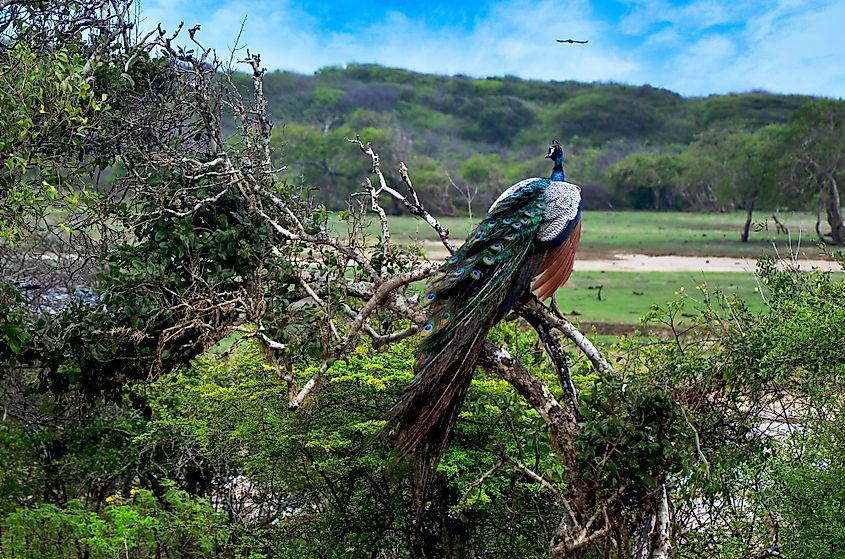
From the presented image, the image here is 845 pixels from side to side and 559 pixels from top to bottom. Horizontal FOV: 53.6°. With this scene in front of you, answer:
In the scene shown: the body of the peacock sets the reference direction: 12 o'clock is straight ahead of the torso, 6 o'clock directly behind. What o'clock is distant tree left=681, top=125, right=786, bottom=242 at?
The distant tree is roughly at 11 o'clock from the peacock.

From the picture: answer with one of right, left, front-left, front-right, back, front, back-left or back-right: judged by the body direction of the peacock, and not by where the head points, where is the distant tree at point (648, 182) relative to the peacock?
front-left

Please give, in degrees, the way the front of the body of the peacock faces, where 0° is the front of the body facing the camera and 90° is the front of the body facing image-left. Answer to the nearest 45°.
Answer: approximately 225°

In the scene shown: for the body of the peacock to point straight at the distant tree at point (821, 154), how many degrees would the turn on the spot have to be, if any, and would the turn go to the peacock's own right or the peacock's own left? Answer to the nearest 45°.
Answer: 0° — it already faces it
